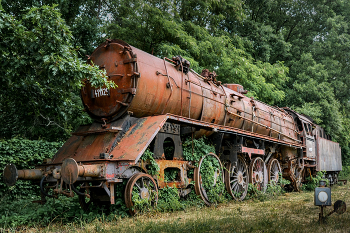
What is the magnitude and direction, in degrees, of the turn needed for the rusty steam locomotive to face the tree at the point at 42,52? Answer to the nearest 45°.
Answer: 0° — it already faces it

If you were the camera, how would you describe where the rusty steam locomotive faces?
facing the viewer and to the left of the viewer
